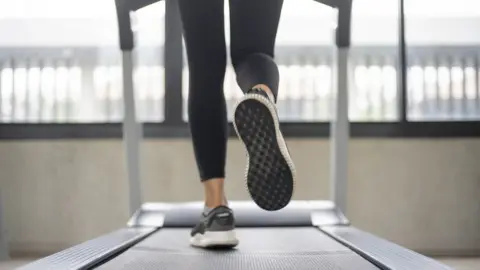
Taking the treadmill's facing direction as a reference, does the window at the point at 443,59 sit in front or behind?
in front

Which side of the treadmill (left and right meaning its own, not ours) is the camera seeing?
back

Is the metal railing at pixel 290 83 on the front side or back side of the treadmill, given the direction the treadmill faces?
on the front side

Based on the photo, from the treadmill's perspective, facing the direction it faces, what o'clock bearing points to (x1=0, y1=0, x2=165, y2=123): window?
The window is roughly at 11 o'clock from the treadmill.

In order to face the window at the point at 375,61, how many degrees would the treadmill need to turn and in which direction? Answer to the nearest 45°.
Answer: approximately 45° to its right

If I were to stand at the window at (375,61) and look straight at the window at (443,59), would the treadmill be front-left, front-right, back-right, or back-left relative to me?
back-right
